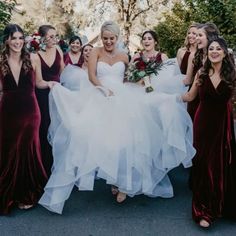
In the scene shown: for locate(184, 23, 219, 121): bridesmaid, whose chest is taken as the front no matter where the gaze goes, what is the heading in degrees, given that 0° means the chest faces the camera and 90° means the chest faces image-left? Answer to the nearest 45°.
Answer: approximately 45°

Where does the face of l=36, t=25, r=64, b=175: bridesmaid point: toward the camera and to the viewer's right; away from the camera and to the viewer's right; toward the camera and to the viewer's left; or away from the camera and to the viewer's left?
toward the camera and to the viewer's right

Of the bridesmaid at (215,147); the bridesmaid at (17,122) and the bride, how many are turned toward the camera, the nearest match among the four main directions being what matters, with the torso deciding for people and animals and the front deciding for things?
3

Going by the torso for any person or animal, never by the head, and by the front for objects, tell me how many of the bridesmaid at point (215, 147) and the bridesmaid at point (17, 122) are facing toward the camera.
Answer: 2

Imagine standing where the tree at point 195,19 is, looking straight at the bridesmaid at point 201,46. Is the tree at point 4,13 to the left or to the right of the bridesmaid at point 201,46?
right

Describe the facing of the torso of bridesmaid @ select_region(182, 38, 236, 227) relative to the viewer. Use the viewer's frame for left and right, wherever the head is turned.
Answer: facing the viewer

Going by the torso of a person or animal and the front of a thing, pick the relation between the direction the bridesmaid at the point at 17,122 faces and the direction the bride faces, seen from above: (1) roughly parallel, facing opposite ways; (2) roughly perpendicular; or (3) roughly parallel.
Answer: roughly parallel

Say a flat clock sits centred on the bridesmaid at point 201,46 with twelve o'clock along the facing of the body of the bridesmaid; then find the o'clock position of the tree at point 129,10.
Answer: The tree is roughly at 4 o'clock from the bridesmaid.

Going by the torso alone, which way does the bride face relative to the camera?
toward the camera
